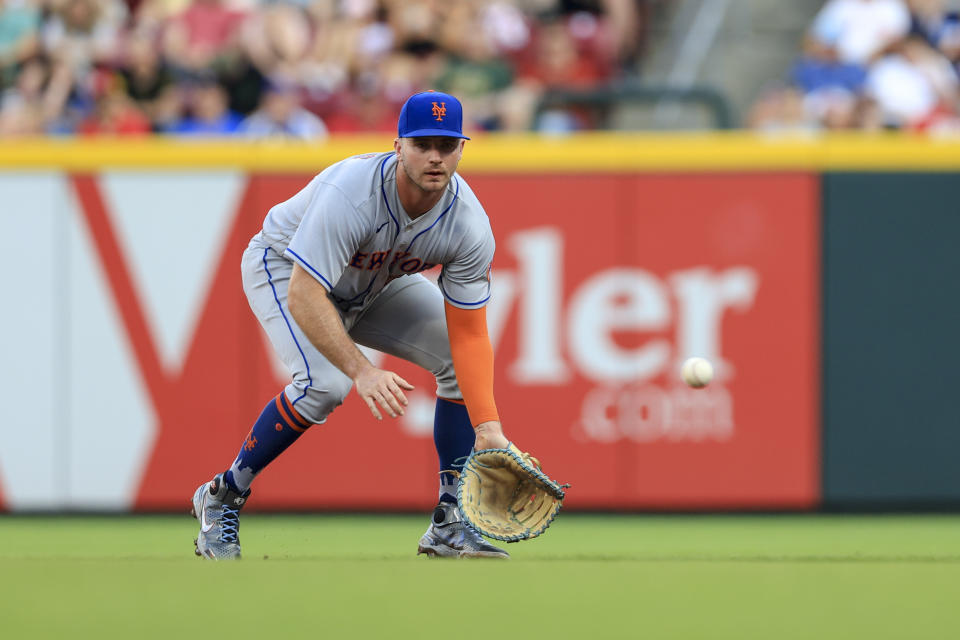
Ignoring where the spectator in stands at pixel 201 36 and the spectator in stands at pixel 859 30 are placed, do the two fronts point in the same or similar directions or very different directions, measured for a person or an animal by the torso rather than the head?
same or similar directions

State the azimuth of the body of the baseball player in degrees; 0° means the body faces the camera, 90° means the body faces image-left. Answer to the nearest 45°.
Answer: approximately 315°

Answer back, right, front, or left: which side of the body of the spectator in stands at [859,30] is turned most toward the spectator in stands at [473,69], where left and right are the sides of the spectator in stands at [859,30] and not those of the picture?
right

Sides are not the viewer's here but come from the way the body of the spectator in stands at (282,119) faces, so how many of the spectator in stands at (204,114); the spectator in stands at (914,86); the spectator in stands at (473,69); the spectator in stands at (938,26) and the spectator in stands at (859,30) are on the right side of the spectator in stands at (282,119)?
1

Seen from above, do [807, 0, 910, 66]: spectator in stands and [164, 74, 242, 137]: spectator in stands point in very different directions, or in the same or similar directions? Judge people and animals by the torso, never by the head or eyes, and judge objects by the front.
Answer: same or similar directions

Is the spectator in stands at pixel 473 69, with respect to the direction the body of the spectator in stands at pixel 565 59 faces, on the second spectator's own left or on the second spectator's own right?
on the second spectator's own right

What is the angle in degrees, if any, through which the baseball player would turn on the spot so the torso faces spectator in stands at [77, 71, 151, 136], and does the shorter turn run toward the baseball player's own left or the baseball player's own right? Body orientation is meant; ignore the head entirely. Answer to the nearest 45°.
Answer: approximately 135° to the baseball player's own left

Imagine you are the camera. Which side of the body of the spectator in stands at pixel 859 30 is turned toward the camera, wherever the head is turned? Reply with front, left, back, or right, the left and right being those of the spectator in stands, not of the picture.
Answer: front

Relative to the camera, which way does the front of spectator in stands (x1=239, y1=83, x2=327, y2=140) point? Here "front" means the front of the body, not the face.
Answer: toward the camera

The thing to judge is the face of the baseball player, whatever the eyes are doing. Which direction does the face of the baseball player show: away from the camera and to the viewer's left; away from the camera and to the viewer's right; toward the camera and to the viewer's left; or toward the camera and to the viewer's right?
toward the camera and to the viewer's right

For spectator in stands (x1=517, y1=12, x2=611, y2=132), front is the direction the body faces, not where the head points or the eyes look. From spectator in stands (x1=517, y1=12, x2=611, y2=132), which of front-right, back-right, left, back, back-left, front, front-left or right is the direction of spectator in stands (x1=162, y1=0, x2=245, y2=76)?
right

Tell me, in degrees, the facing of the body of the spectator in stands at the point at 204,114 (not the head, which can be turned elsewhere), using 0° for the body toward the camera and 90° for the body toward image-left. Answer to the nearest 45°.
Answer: approximately 0°

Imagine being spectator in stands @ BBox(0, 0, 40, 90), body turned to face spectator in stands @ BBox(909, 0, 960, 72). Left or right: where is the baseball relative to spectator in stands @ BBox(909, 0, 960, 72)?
right
